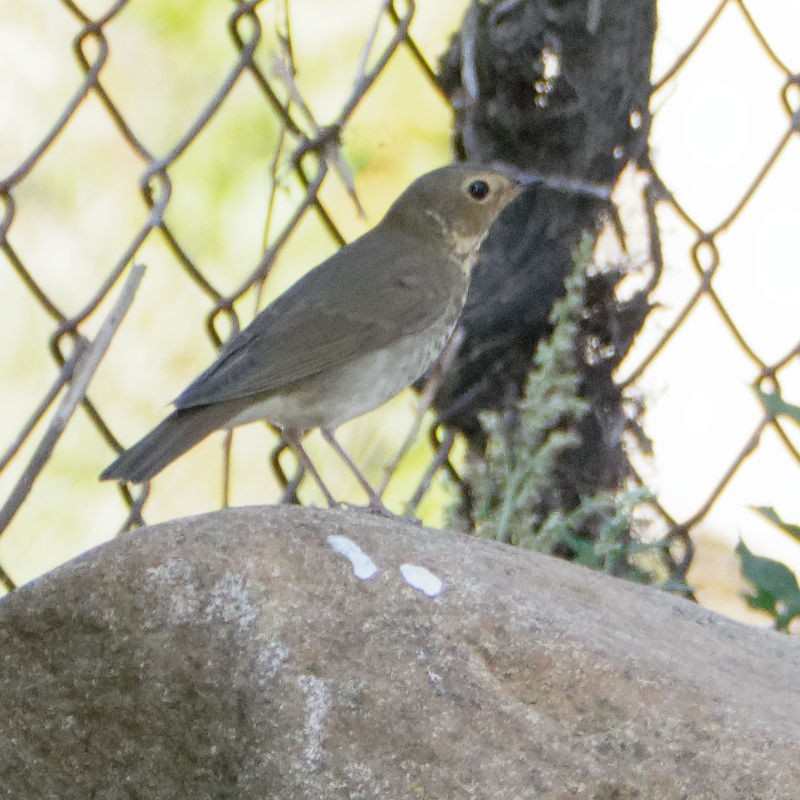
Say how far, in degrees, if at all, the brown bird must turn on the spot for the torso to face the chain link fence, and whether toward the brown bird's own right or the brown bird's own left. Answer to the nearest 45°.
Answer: approximately 135° to the brown bird's own left

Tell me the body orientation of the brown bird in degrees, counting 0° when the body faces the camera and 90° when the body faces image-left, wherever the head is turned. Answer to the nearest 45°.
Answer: approximately 270°
